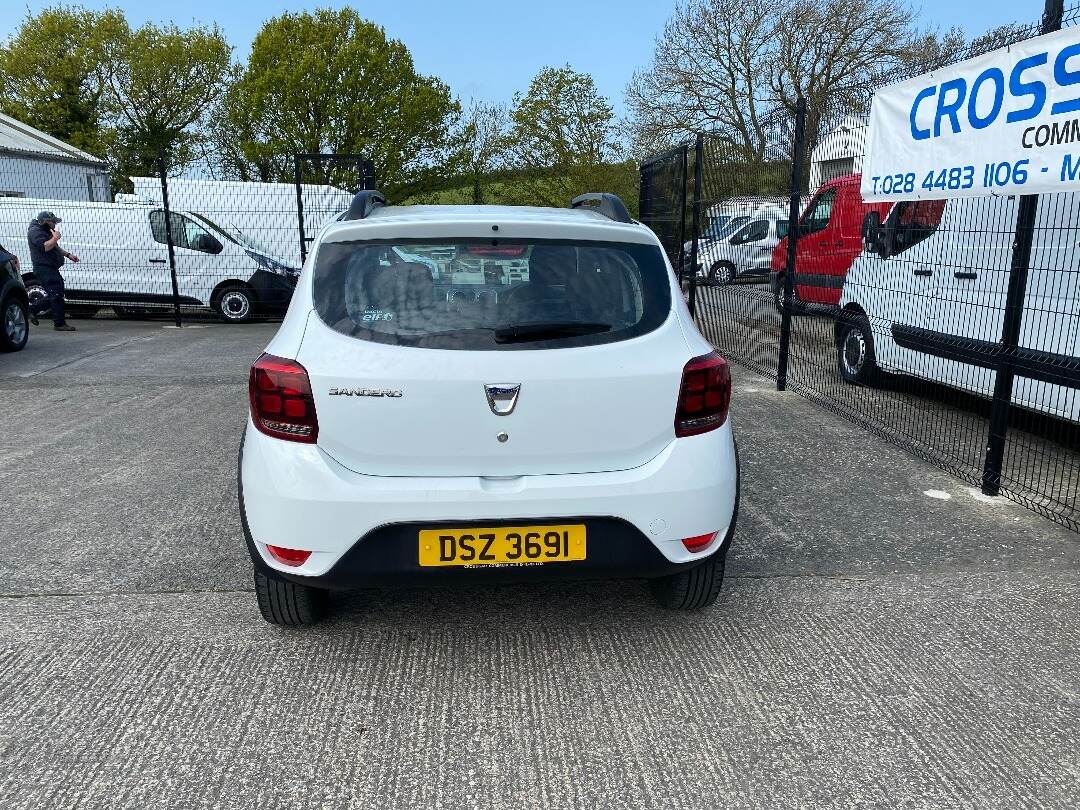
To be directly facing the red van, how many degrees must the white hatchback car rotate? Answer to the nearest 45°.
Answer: approximately 45° to its right

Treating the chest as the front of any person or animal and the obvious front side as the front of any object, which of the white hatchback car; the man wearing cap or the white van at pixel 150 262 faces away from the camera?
the white hatchback car

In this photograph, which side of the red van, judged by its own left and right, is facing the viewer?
left

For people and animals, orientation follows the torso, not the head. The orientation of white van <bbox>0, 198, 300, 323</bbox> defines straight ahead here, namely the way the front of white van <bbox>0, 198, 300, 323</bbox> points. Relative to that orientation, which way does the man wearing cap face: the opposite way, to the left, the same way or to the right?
the same way

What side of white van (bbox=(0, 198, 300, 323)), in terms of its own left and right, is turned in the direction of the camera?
right

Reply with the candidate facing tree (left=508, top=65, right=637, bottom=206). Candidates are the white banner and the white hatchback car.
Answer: the white hatchback car

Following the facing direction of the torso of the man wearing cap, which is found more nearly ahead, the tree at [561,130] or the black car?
the tree

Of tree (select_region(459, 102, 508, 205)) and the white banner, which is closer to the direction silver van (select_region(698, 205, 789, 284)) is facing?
the tree

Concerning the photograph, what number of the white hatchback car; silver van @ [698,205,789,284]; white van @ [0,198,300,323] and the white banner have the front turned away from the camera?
1

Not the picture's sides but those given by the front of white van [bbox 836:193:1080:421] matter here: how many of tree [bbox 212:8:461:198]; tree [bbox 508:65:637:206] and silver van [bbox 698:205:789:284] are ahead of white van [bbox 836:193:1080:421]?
3

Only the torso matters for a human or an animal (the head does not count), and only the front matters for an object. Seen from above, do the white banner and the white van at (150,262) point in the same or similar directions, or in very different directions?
very different directions

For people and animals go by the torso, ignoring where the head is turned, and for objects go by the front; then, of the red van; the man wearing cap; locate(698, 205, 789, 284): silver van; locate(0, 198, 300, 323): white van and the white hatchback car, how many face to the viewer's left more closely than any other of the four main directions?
2

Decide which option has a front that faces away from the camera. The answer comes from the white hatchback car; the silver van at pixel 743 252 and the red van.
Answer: the white hatchback car

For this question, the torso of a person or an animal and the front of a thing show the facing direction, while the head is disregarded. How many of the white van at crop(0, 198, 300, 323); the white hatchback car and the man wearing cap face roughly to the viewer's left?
0

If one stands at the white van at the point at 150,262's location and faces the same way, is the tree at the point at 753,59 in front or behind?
in front

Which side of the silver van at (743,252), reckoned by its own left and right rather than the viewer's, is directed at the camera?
left

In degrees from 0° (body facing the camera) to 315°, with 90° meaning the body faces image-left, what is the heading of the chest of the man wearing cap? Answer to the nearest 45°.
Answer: approximately 270°

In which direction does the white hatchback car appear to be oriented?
away from the camera

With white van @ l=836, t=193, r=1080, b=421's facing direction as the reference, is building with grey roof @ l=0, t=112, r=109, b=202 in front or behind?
in front
